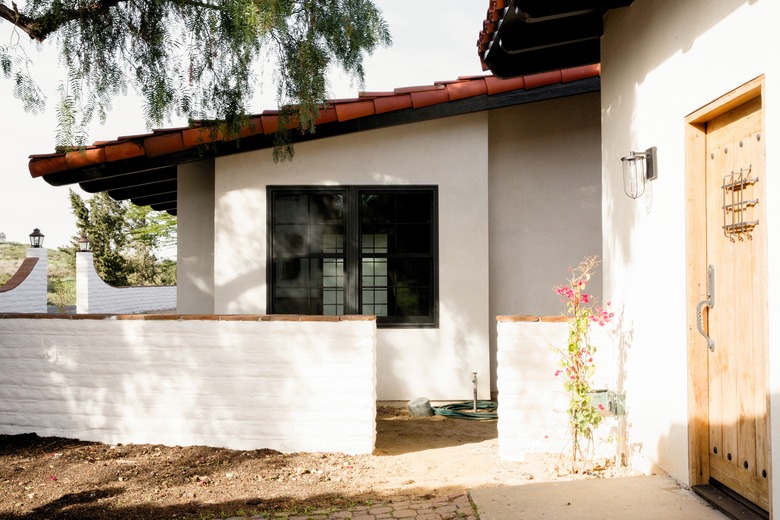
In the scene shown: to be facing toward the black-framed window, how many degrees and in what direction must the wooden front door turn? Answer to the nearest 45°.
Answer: approximately 90° to its right

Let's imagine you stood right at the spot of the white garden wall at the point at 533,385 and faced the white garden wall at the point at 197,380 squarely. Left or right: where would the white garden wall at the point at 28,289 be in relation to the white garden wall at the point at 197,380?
right

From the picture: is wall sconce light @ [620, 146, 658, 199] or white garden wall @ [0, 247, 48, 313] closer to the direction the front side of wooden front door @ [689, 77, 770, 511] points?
the white garden wall

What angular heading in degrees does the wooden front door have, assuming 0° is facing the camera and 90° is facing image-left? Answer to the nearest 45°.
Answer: approximately 45°

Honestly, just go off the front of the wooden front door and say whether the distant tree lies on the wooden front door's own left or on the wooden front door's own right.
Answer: on the wooden front door's own right

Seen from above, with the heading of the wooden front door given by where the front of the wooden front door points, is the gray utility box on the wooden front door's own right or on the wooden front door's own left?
on the wooden front door's own right
